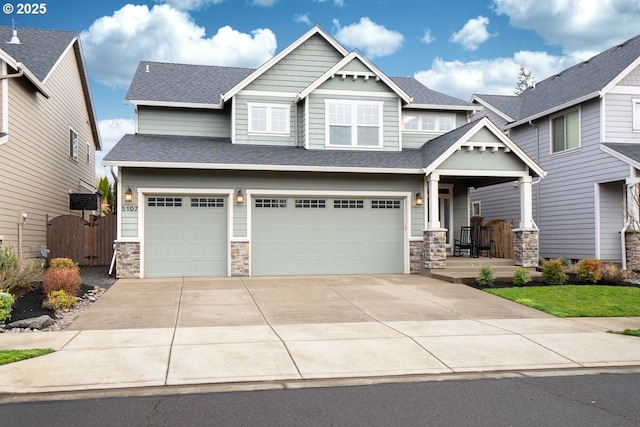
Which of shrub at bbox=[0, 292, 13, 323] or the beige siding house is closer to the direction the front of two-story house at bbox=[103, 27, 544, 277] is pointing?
the shrub

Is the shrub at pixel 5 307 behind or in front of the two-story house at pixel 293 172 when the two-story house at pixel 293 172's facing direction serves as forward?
in front

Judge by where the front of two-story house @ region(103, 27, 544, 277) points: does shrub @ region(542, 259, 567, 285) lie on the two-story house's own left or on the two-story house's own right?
on the two-story house's own left

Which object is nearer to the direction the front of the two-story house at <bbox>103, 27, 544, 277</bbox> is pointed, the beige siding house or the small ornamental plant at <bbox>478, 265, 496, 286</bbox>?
the small ornamental plant

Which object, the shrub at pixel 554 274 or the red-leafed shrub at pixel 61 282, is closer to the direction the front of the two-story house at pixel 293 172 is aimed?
the red-leafed shrub

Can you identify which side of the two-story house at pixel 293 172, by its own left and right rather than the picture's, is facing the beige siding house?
right

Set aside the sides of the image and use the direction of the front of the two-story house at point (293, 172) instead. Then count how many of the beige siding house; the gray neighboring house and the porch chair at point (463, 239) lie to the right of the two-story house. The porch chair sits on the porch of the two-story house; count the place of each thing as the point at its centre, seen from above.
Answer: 1

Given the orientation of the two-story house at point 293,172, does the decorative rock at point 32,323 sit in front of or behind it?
in front

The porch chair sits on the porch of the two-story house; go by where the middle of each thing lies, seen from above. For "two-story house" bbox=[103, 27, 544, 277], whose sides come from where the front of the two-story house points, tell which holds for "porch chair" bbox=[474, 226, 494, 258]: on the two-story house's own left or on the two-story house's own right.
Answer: on the two-story house's own left

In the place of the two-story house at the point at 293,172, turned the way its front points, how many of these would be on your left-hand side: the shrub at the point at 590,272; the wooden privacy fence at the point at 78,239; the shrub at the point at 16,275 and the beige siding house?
1

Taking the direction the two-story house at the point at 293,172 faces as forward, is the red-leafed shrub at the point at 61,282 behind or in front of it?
in front

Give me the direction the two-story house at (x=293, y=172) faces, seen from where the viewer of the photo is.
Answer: facing the viewer

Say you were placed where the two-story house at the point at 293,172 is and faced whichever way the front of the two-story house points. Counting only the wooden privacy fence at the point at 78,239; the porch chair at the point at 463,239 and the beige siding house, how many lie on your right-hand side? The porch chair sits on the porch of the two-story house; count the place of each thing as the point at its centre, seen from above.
2

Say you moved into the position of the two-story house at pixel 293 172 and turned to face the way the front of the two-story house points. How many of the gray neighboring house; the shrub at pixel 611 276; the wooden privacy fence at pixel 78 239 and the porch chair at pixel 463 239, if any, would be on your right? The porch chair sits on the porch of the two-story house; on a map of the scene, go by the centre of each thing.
1
